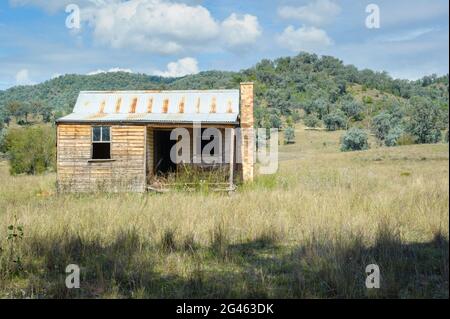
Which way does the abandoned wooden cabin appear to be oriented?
toward the camera

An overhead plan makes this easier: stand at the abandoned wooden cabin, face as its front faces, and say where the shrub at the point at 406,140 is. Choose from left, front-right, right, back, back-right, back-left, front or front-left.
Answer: back-left

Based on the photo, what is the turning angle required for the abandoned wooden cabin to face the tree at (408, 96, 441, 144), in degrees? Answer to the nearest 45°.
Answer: approximately 135° to its left

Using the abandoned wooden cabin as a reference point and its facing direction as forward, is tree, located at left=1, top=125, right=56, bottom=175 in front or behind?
behind
